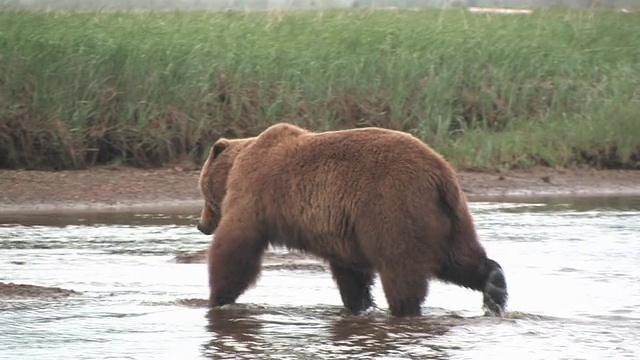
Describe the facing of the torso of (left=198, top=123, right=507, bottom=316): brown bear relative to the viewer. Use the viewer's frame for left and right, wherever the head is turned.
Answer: facing away from the viewer and to the left of the viewer
